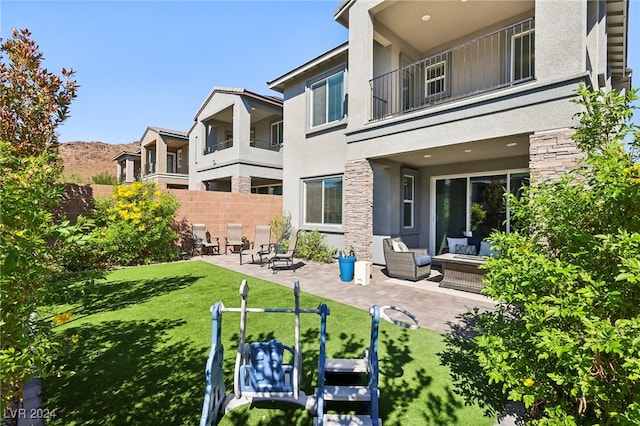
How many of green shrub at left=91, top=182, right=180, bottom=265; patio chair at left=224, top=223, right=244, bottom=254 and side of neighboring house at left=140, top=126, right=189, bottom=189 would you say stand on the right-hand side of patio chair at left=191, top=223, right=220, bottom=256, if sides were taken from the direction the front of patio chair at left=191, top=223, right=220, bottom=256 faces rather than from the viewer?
1

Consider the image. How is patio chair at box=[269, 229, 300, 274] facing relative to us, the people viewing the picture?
facing to the left of the viewer

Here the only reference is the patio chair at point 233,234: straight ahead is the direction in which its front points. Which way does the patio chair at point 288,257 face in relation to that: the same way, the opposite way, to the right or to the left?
to the right

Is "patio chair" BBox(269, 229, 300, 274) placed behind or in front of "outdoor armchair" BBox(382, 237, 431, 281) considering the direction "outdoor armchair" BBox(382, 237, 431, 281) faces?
behind

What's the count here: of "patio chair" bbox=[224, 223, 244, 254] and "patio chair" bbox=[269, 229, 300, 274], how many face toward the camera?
1

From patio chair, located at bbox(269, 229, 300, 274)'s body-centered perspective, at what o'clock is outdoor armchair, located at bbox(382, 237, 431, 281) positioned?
The outdoor armchair is roughly at 7 o'clock from the patio chair.

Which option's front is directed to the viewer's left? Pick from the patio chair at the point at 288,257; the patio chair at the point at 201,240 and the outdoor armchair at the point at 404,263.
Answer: the patio chair at the point at 288,257

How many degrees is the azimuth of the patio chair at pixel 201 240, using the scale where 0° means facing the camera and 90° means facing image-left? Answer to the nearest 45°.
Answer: approximately 315°

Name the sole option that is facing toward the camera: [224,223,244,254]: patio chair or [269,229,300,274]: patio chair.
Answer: [224,223,244,254]: patio chair

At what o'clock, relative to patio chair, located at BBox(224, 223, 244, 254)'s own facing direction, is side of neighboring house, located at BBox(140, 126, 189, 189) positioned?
The side of neighboring house is roughly at 5 o'clock from the patio chair.

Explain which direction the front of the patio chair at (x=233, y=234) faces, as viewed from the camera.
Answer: facing the viewer

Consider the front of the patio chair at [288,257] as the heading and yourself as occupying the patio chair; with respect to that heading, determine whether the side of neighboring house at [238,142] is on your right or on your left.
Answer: on your right

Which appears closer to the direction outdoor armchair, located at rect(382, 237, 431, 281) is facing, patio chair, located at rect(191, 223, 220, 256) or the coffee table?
the coffee table
